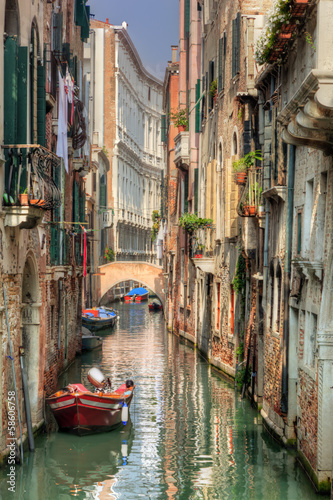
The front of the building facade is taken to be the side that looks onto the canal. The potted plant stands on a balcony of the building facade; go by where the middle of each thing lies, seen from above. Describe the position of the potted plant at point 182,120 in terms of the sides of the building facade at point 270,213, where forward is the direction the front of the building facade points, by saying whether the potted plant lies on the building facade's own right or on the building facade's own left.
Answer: on the building facade's own right

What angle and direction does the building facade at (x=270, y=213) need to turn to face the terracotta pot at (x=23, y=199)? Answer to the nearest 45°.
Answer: approximately 45° to its left

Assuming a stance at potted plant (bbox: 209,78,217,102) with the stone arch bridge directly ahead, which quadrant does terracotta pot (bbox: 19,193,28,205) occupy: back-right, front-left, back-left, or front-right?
back-left

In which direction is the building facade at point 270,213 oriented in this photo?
to the viewer's left

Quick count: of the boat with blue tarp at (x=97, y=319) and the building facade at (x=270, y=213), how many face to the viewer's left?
1

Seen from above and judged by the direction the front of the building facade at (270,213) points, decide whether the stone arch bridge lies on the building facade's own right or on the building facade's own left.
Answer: on the building facade's own right
